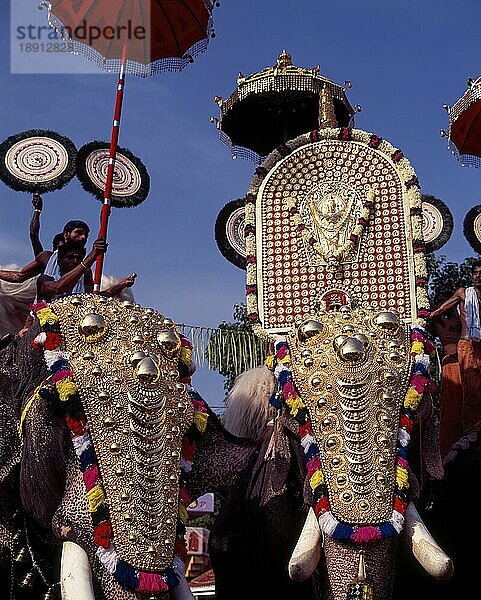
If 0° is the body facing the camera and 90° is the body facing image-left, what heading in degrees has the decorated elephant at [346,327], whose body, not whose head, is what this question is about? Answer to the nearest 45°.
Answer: approximately 0°

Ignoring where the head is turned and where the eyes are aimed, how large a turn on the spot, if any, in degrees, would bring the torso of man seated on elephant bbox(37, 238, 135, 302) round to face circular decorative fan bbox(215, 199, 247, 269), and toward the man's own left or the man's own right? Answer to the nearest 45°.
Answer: approximately 90° to the man's own left

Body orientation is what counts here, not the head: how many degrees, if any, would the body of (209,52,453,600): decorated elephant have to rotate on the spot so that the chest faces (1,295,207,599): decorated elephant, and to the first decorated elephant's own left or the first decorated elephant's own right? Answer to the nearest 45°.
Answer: approximately 45° to the first decorated elephant's own right

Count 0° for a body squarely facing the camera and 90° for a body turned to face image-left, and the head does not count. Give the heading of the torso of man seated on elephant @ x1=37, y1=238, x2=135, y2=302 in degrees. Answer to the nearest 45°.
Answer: approximately 315°

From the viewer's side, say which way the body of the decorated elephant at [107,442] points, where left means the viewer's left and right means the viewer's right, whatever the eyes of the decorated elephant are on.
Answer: facing the viewer and to the right of the viewer
